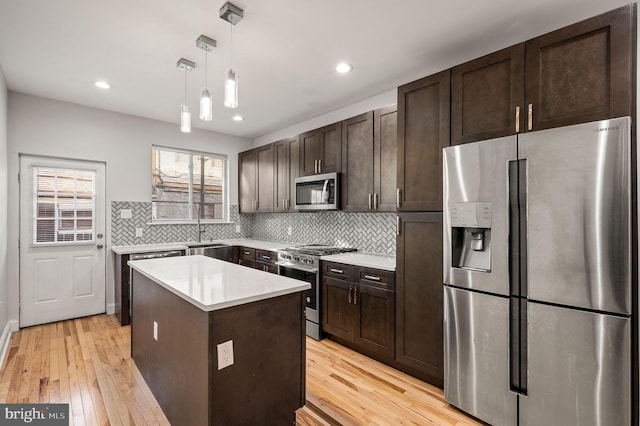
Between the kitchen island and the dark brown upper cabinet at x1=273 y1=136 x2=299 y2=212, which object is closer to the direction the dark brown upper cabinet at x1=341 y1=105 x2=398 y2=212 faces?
the kitchen island

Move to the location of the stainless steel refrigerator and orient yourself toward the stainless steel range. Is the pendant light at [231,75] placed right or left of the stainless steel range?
left

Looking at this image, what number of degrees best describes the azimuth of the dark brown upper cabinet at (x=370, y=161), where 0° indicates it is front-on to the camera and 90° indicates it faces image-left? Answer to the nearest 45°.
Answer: approximately 45°

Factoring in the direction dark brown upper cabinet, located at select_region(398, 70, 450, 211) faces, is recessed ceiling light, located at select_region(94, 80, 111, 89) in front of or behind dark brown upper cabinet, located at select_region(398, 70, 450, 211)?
in front

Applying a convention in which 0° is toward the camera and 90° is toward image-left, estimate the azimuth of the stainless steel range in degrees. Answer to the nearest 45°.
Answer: approximately 45°

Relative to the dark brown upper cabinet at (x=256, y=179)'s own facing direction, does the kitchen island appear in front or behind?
in front

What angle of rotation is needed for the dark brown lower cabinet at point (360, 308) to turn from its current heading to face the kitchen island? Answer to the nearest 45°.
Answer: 0° — it already faces it

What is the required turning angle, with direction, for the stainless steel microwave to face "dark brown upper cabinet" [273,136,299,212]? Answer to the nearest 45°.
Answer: approximately 90° to its right

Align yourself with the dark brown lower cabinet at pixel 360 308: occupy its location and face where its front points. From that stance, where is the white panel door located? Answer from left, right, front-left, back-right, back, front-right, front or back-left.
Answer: front-right
